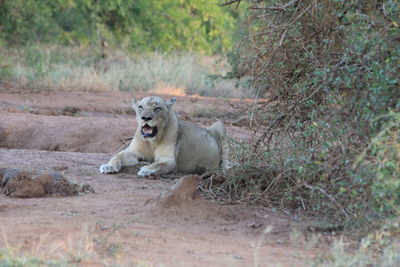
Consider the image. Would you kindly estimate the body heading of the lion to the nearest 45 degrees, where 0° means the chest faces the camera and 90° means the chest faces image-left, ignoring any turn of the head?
approximately 45°

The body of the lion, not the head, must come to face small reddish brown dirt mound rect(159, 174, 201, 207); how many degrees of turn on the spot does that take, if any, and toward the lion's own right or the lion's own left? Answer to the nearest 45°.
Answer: approximately 45° to the lion's own left

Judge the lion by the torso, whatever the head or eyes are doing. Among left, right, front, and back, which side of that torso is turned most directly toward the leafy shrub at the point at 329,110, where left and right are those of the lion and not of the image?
left
